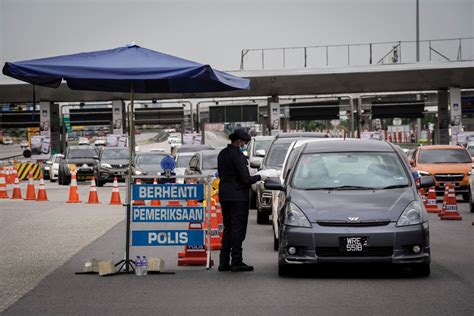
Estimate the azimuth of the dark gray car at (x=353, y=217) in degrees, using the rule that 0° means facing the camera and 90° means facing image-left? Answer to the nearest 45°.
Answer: approximately 0°

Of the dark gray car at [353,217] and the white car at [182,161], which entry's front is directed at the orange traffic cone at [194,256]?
the white car

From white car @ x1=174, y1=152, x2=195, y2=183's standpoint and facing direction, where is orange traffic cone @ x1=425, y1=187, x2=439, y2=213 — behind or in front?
in front

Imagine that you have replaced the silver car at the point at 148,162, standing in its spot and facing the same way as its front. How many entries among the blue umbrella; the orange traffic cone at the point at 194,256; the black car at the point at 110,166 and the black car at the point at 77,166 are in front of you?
2

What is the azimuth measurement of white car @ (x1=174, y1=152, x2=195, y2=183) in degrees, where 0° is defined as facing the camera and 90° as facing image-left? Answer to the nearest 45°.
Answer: approximately 0°

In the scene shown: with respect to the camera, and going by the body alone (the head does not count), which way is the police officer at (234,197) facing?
to the viewer's right

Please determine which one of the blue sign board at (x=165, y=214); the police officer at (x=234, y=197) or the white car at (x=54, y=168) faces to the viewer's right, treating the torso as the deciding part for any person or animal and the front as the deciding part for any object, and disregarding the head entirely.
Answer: the police officer

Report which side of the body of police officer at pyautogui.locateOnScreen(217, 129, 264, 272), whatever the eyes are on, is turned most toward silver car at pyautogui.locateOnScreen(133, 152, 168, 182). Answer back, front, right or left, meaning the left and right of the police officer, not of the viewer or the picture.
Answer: left

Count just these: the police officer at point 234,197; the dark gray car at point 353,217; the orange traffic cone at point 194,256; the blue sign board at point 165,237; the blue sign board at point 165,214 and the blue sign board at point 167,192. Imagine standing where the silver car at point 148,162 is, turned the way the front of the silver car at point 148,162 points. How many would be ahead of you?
6

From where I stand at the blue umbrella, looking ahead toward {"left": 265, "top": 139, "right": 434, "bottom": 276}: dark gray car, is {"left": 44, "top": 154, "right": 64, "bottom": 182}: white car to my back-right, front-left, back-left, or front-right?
back-left
